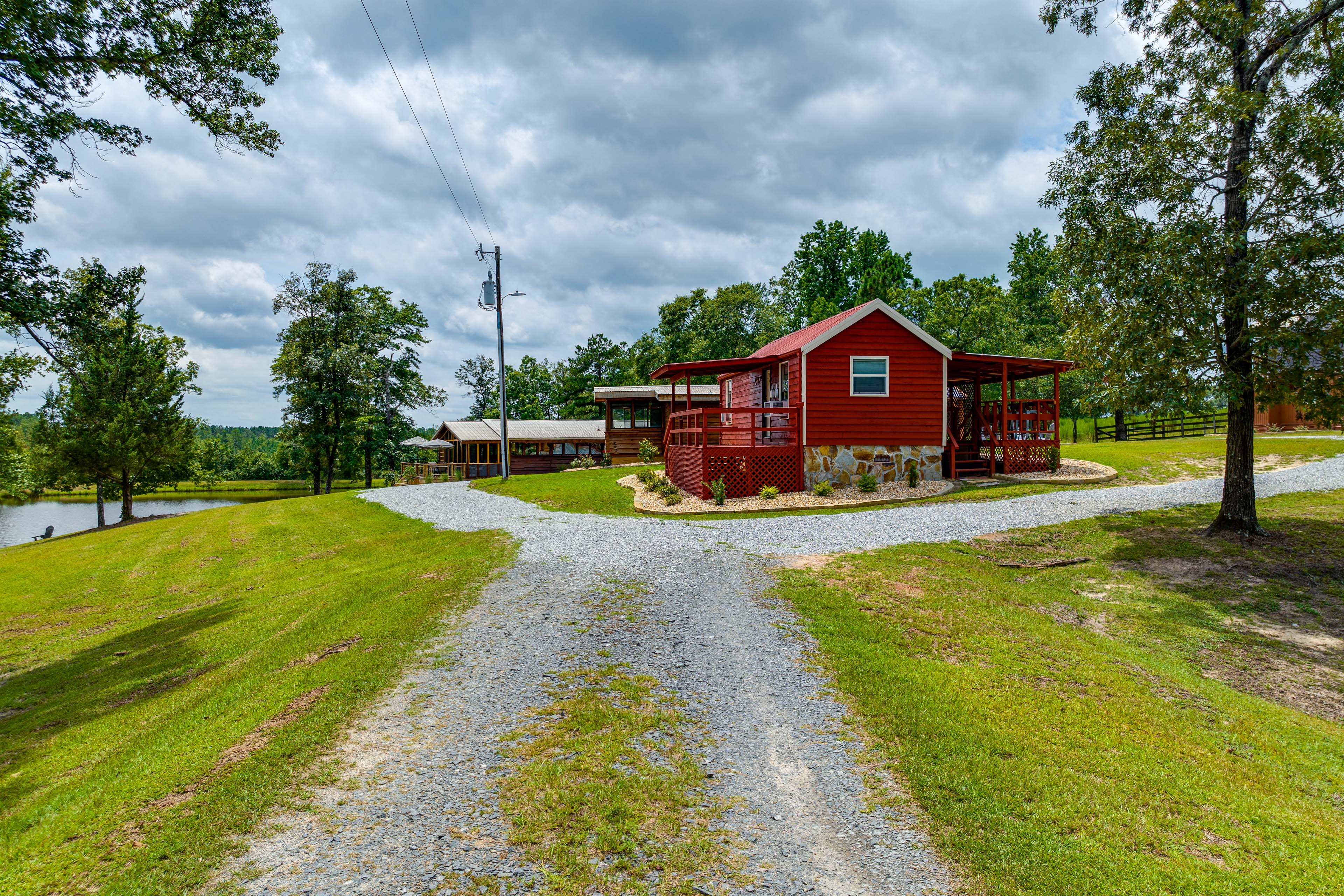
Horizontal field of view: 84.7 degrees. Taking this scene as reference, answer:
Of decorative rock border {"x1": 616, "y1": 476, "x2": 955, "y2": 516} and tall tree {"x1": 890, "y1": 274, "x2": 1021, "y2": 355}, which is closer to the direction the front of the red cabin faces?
the decorative rock border
